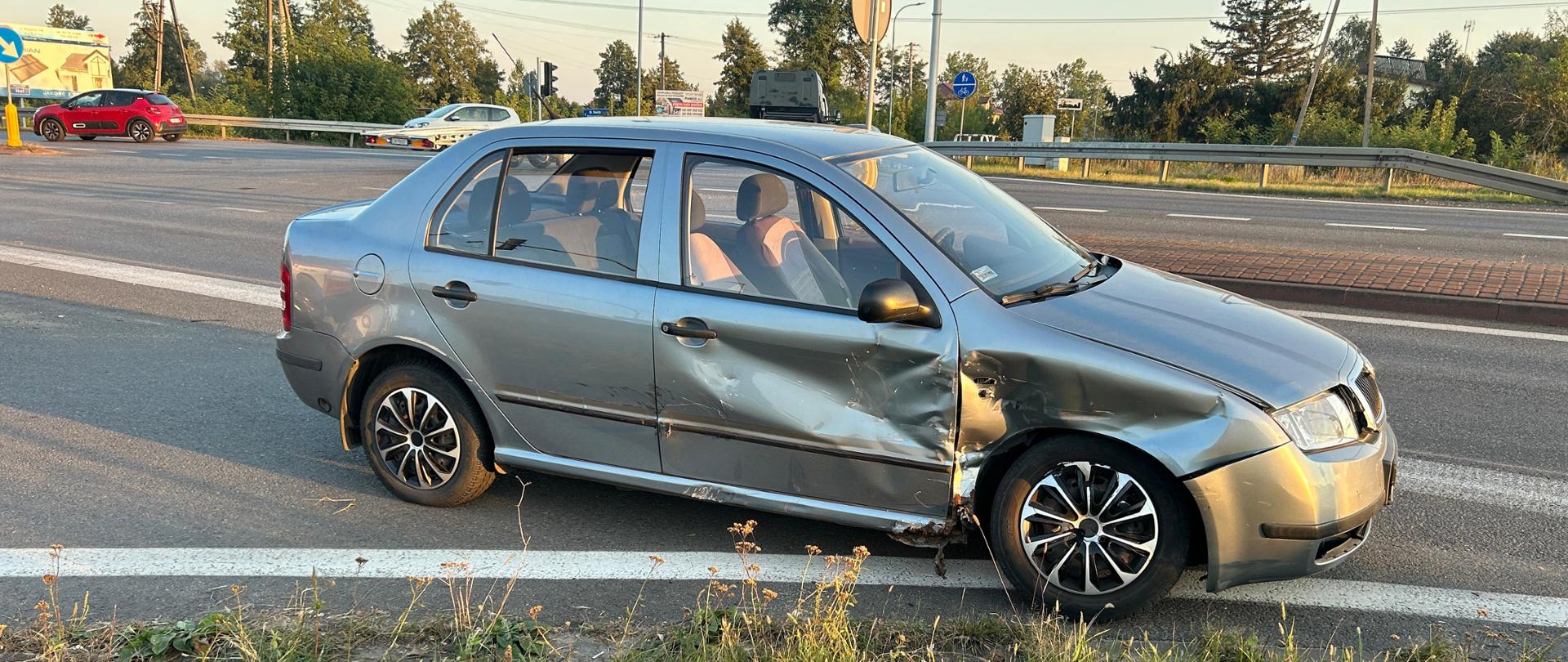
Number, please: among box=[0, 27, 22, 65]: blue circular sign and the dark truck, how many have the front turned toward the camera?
1

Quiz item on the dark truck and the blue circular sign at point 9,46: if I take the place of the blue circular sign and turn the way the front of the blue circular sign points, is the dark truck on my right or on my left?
on my left

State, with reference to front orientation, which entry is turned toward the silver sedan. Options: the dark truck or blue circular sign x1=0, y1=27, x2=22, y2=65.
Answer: the blue circular sign

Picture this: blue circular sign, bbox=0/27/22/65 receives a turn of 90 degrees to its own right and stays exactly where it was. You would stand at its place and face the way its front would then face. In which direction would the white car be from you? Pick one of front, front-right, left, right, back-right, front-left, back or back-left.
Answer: back

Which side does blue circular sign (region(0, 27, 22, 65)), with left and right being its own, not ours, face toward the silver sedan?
front

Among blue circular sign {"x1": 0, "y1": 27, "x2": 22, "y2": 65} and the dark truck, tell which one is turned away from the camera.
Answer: the dark truck

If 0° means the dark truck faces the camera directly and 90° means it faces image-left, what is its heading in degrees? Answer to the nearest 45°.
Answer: approximately 180°

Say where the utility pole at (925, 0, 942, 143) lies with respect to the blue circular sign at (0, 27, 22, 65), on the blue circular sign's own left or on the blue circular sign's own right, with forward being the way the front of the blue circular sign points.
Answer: on the blue circular sign's own left

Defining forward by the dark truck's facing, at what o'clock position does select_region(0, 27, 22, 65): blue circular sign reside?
The blue circular sign is roughly at 8 o'clock from the dark truck.

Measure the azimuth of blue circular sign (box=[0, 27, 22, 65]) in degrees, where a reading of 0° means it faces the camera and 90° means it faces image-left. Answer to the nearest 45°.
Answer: approximately 0°

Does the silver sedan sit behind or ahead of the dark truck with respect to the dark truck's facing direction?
behind
